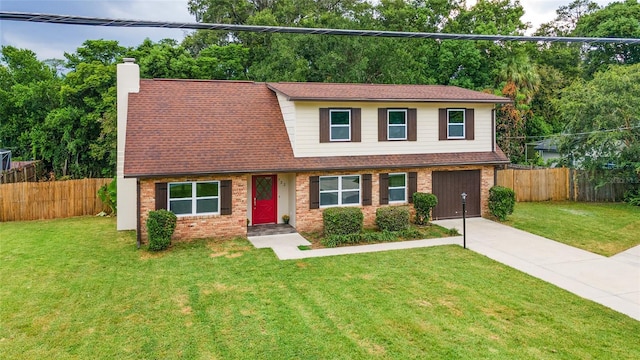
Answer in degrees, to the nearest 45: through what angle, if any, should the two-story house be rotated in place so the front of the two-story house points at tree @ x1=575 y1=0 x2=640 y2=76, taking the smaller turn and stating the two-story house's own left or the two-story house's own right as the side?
approximately 135° to the two-story house's own left

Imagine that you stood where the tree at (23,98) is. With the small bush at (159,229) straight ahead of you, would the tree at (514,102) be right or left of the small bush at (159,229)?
left

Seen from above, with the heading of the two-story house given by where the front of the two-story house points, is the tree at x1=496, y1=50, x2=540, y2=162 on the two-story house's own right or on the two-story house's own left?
on the two-story house's own left

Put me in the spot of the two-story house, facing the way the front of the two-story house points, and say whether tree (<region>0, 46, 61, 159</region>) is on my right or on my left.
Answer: on my right

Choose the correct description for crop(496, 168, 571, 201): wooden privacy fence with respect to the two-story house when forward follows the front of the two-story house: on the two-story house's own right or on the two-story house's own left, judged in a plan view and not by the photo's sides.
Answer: on the two-story house's own left

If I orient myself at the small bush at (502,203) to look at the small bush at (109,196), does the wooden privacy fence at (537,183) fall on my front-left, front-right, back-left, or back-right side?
back-right

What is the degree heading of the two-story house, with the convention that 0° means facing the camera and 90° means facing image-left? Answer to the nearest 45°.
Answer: approximately 0°

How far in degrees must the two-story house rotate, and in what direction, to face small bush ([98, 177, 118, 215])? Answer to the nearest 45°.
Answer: approximately 90° to its right

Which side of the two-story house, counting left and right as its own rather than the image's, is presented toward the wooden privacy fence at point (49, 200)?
right
